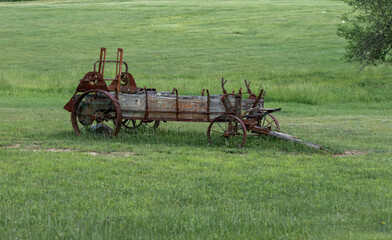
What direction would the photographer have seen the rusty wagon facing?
facing the viewer and to the right of the viewer
